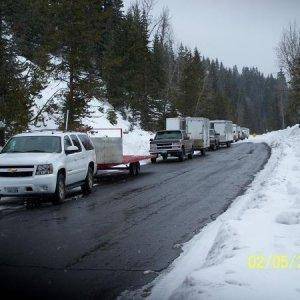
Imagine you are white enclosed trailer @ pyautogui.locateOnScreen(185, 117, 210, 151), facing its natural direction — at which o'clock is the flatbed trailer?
The flatbed trailer is roughly at 11 o'clock from the white enclosed trailer.

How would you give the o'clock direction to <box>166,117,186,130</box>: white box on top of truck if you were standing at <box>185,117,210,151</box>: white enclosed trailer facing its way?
<box>166,117,186,130</box>: white box on top of truck is roughly at 12 o'clock from <box>185,117,210,151</box>: white enclosed trailer.

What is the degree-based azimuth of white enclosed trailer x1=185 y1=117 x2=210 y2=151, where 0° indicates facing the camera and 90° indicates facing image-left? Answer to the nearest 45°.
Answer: approximately 45°

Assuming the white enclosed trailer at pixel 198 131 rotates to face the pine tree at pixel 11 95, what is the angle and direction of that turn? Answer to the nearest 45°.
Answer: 0° — it already faces it

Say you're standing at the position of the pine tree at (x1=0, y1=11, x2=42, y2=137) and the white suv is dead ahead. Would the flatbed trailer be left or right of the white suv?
left
